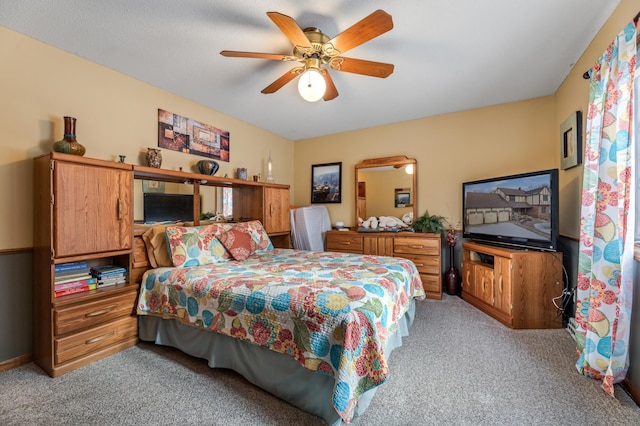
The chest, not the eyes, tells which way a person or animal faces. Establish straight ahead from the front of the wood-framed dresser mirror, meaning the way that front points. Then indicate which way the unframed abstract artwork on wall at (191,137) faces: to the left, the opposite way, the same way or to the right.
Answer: to the left

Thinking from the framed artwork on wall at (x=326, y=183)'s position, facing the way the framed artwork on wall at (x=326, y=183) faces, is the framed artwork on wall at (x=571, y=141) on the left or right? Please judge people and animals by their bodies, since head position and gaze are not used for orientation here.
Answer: on its left

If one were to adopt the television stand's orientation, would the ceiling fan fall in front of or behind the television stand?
in front

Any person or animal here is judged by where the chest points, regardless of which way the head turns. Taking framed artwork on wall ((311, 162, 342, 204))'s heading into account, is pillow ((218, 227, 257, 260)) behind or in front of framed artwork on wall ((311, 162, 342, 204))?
in front

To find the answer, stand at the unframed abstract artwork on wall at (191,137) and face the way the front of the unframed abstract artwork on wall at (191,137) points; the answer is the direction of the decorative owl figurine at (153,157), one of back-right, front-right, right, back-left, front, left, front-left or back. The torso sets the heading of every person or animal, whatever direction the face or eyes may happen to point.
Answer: right

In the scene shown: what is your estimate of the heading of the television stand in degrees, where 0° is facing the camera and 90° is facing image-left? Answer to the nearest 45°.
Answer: approximately 45°

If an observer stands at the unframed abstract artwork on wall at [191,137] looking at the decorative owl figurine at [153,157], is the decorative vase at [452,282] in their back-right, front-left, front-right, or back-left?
back-left

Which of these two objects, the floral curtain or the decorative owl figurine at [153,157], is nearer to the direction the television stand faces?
the decorative owl figurine
